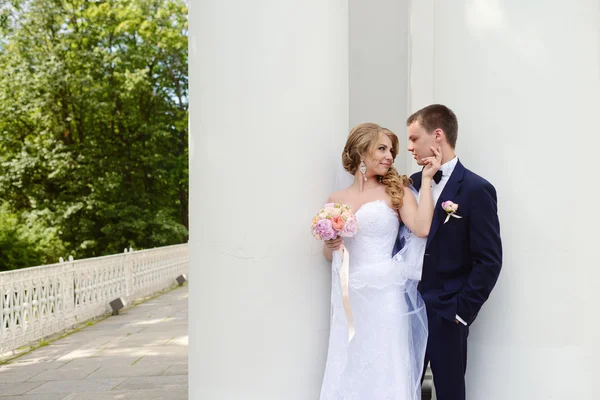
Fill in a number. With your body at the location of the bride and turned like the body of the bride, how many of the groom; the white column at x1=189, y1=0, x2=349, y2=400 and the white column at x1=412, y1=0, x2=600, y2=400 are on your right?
1

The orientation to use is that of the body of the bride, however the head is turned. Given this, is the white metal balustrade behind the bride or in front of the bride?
behind

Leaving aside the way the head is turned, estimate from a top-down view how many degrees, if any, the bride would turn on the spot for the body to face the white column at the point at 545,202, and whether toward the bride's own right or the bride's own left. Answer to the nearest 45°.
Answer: approximately 90° to the bride's own left

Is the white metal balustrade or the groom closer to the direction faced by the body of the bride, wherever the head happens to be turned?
the groom

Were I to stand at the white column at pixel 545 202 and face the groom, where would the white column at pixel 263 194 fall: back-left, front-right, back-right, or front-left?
front-right

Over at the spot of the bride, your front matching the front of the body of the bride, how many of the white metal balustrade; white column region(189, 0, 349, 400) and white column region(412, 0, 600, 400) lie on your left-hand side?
1

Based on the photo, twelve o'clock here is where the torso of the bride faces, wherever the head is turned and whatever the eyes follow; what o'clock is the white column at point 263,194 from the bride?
The white column is roughly at 3 o'clock from the bride.

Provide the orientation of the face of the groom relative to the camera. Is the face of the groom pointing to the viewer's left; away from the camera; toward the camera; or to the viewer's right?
to the viewer's left

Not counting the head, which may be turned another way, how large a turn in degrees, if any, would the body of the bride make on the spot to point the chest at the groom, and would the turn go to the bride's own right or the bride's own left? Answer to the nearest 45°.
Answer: approximately 45° to the bride's own left

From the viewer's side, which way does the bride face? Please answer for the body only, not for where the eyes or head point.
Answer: toward the camera

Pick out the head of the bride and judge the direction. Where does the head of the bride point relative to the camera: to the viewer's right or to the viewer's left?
to the viewer's right

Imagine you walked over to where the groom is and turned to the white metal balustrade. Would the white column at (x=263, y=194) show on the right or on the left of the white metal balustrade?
left
